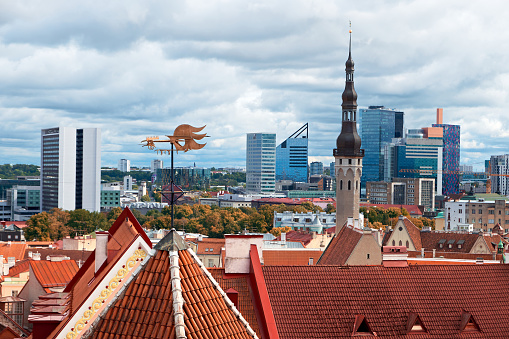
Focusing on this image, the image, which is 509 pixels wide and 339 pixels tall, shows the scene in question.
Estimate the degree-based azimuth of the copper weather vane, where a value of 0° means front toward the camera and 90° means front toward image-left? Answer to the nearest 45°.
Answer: approximately 90°
